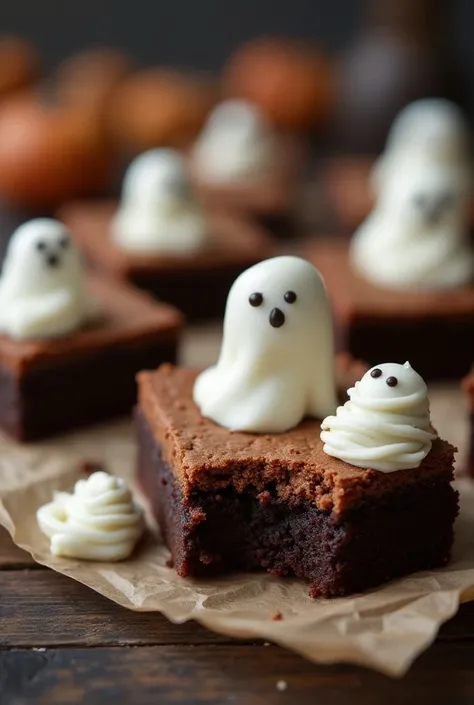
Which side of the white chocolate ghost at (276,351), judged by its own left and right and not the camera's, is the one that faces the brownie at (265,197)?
back

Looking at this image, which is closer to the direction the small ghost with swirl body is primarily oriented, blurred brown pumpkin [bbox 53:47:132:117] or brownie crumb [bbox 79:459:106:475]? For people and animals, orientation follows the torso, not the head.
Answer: the brownie crumb

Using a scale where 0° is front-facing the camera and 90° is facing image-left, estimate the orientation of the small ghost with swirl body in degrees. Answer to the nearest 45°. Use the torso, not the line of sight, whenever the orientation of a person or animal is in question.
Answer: approximately 45°

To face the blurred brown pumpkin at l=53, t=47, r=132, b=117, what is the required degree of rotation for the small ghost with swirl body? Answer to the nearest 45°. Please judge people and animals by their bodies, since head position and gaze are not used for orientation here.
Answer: approximately 90° to its right

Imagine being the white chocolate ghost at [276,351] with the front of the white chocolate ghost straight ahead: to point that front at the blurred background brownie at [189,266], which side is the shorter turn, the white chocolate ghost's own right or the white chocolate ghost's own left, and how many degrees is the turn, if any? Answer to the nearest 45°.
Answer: approximately 180°

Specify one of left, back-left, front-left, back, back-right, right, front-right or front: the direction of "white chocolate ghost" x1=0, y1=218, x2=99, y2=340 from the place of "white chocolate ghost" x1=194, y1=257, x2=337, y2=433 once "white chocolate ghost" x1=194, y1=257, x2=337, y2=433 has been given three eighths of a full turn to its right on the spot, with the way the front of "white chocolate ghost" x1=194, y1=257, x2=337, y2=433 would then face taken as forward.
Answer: front

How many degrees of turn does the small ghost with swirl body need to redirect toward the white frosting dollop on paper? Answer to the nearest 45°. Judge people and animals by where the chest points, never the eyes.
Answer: approximately 45° to its right

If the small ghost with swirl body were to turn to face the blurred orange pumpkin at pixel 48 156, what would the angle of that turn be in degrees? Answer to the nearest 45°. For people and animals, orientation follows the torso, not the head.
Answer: approximately 90° to its right

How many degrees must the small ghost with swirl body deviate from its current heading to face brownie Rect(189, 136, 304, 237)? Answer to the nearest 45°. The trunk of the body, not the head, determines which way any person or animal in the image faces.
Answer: approximately 135° to its right

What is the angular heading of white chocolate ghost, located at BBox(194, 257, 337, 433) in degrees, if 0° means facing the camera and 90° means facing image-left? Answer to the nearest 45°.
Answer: approximately 0°
